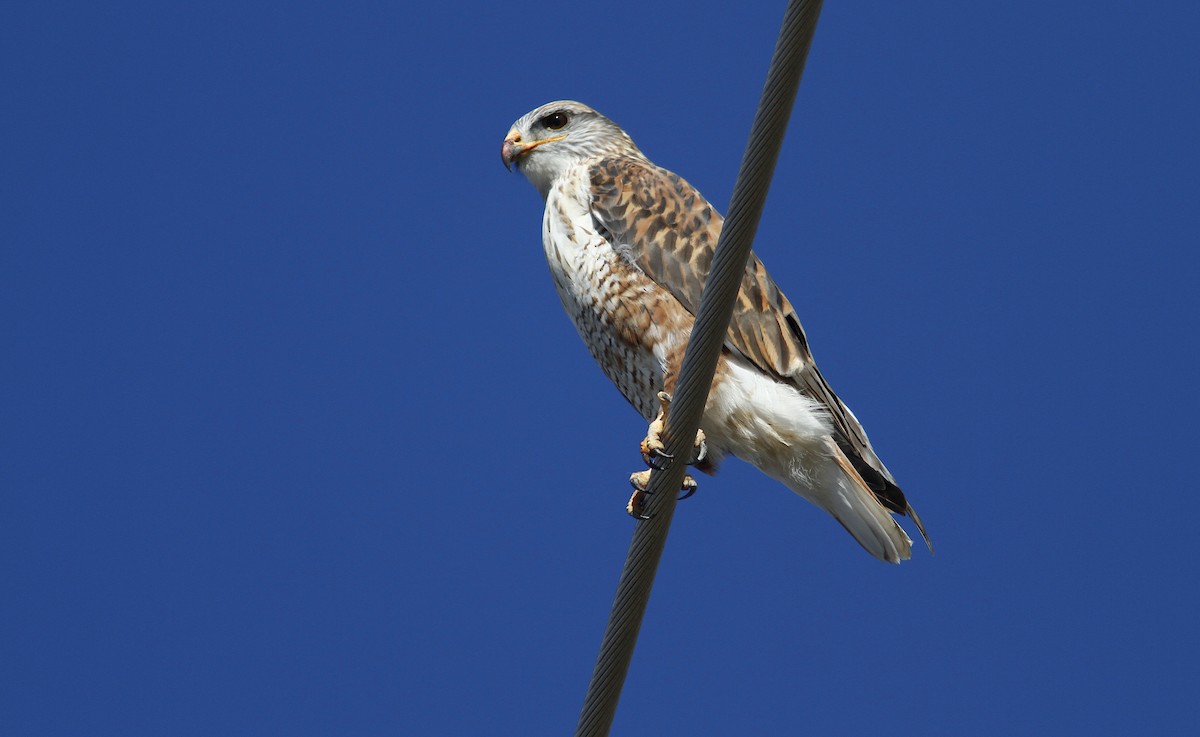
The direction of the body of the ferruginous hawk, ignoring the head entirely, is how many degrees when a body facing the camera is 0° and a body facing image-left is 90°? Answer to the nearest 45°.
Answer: approximately 90°
